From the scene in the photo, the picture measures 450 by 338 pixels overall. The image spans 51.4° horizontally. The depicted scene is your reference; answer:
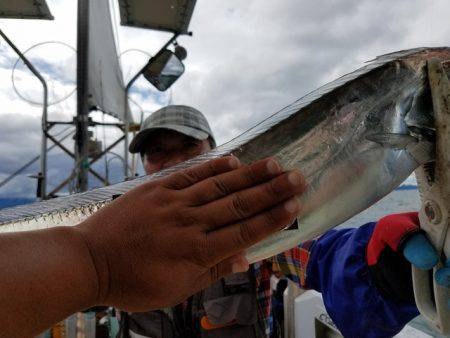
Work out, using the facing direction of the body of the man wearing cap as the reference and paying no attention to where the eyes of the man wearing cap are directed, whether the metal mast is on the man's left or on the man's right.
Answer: on the man's right

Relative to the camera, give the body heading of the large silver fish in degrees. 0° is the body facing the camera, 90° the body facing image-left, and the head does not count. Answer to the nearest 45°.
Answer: approximately 270°

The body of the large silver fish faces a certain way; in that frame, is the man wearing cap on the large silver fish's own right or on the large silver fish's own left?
on the large silver fish's own left

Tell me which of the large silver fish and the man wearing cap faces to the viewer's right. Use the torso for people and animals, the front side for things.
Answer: the large silver fish

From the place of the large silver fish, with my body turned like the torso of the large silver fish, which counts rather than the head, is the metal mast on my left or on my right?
on my left

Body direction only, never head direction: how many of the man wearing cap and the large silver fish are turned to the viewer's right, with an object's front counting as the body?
1
